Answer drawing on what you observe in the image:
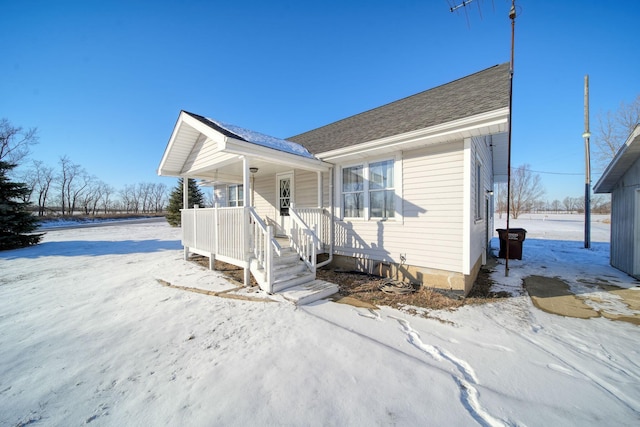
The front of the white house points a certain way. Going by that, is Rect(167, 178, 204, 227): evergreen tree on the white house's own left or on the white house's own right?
on the white house's own right

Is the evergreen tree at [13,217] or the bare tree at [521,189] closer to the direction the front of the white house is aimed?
the evergreen tree

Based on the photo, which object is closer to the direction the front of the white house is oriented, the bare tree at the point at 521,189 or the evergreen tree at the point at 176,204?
the evergreen tree

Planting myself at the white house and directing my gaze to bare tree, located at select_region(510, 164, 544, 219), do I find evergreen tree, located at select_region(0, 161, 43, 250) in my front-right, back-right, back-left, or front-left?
back-left

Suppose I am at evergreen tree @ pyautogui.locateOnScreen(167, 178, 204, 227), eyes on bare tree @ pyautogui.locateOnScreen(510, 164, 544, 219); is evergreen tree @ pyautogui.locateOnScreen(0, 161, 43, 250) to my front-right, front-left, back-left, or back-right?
back-right

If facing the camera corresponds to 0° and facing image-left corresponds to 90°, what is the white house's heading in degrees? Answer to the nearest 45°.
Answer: approximately 45°

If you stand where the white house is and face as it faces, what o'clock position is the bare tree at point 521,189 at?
The bare tree is roughly at 6 o'clock from the white house.

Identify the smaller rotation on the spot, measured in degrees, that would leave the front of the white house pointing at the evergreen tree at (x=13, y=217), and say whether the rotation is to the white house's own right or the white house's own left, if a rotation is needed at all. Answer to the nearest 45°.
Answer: approximately 45° to the white house's own right

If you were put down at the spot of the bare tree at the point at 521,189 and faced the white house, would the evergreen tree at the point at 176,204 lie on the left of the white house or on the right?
right
